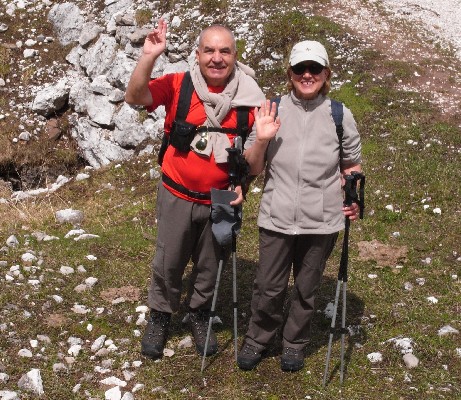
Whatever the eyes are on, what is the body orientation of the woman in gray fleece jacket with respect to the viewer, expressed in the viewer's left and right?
facing the viewer

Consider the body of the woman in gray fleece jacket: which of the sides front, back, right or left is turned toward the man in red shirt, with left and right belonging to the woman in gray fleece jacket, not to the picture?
right

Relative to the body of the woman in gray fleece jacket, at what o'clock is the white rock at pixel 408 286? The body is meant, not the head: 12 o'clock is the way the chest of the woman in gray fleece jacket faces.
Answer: The white rock is roughly at 7 o'clock from the woman in gray fleece jacket.

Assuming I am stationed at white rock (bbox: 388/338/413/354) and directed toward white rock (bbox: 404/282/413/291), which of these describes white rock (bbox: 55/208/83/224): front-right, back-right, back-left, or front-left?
front-left

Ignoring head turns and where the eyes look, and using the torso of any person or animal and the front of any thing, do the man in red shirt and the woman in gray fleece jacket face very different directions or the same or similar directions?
same or similar directions

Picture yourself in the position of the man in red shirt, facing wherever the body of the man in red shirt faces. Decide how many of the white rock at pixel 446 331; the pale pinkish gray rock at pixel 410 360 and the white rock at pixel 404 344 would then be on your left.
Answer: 3

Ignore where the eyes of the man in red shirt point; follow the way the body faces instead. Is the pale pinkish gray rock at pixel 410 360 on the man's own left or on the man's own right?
on the man's own left

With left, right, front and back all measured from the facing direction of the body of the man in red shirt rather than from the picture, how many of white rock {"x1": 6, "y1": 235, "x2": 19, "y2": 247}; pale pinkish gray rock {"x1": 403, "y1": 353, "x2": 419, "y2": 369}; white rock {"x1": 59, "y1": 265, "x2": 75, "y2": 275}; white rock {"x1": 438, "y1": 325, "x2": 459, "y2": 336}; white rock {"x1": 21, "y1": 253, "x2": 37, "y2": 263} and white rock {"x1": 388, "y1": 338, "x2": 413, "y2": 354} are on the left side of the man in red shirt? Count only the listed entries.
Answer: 3

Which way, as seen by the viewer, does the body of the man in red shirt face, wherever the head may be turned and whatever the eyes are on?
toward the camera

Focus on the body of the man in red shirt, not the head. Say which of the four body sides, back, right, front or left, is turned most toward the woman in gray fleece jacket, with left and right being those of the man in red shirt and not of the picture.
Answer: left

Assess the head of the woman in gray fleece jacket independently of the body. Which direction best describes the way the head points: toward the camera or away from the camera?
toward the camera

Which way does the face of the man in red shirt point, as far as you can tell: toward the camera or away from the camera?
toward the camera
